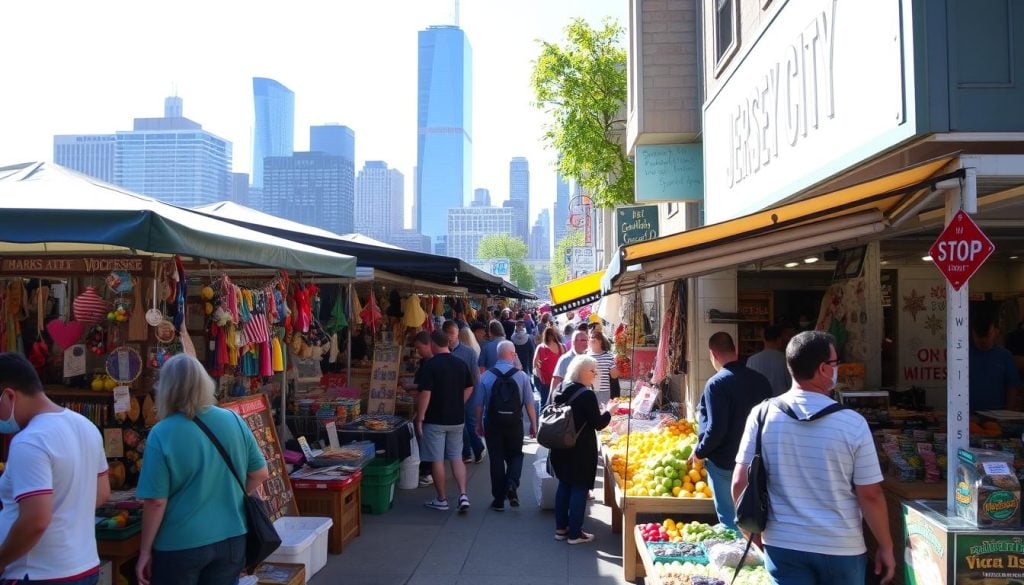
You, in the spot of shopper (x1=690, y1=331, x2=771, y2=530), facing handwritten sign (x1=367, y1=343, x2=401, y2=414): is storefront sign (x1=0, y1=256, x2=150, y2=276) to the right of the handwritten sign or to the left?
left

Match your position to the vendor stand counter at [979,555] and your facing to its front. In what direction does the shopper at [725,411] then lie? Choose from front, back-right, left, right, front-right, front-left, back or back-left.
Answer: back-right

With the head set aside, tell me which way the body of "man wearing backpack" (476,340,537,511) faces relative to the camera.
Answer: away from the camera

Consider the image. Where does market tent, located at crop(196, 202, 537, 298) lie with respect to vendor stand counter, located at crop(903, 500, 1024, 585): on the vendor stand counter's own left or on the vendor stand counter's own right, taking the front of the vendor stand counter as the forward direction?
on the vendor stand counter's own right

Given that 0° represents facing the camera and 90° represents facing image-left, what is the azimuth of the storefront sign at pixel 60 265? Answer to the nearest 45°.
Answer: approximately 0°

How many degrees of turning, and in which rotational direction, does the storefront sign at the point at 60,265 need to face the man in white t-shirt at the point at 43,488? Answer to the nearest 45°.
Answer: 0° — it already faces them

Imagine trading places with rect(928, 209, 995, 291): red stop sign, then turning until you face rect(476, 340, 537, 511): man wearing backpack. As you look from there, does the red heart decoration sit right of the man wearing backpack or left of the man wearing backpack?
left

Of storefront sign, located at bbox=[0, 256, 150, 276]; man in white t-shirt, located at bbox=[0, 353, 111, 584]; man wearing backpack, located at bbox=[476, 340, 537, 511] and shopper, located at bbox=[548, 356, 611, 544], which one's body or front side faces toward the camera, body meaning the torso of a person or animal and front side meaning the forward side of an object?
the storefront sign

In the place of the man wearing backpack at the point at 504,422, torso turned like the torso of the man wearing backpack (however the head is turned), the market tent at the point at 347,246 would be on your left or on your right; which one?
on your left

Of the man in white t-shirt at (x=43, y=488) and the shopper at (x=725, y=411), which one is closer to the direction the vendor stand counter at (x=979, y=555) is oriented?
the man in white t-shirt

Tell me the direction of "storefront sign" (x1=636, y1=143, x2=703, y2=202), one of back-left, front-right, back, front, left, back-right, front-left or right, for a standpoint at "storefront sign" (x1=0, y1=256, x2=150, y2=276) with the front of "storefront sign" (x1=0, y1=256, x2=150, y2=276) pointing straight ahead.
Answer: left

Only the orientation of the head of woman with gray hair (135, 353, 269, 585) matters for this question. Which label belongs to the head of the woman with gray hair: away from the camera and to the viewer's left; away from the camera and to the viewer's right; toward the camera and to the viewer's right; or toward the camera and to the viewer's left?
away from the camera and to the viewer's left
